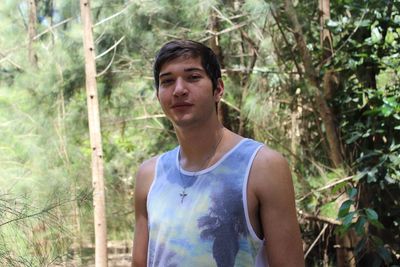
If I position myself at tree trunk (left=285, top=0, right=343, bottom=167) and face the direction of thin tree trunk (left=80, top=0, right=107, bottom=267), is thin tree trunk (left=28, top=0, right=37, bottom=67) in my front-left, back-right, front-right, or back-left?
front-right

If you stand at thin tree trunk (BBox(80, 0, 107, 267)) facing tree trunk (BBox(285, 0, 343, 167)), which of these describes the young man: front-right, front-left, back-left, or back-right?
front-right

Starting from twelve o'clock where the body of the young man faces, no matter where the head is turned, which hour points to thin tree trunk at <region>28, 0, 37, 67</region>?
The thin tree trunk is roughly at 4 o'clock from the young man.

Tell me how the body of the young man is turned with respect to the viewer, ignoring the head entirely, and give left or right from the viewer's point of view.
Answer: facing the viewer and to the left of the viewer

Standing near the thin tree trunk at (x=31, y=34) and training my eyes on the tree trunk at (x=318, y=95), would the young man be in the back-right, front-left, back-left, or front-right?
front-right

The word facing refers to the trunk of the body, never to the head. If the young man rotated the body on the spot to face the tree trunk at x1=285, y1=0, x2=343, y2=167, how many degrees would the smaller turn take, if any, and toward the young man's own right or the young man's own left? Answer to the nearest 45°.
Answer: approximately 135° to the young man's own right

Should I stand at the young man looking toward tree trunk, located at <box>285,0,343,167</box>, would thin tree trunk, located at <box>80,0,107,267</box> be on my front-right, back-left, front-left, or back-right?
front-left

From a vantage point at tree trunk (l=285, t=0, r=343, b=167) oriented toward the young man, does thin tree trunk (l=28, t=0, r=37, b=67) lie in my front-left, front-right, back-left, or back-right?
back-right

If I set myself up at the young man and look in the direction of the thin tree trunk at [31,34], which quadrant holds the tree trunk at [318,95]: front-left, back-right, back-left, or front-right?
front-right

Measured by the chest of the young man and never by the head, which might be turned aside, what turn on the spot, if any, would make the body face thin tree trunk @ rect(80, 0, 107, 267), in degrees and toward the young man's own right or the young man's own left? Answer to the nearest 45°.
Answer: approximately 135° to the young man's own right
